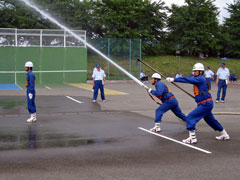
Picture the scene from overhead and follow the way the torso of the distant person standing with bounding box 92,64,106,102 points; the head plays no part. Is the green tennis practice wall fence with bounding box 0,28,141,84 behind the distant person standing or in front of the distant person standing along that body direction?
behind

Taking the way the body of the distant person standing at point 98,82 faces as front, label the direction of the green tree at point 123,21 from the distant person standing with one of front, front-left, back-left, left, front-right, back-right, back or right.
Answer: back

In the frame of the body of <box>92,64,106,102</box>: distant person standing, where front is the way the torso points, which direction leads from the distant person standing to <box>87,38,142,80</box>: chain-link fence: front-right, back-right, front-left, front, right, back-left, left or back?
back

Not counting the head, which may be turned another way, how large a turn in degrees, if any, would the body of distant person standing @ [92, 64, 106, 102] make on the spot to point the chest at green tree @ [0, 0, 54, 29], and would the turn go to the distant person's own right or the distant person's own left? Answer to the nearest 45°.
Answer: approximately 180°

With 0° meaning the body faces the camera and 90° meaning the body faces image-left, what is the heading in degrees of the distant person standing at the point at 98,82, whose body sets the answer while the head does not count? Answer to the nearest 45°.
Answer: approximately 0°

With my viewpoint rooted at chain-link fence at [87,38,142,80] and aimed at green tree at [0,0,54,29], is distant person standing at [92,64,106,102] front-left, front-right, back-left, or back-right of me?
back-left

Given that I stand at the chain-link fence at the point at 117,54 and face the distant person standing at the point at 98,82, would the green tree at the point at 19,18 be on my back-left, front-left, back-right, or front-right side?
back-right
